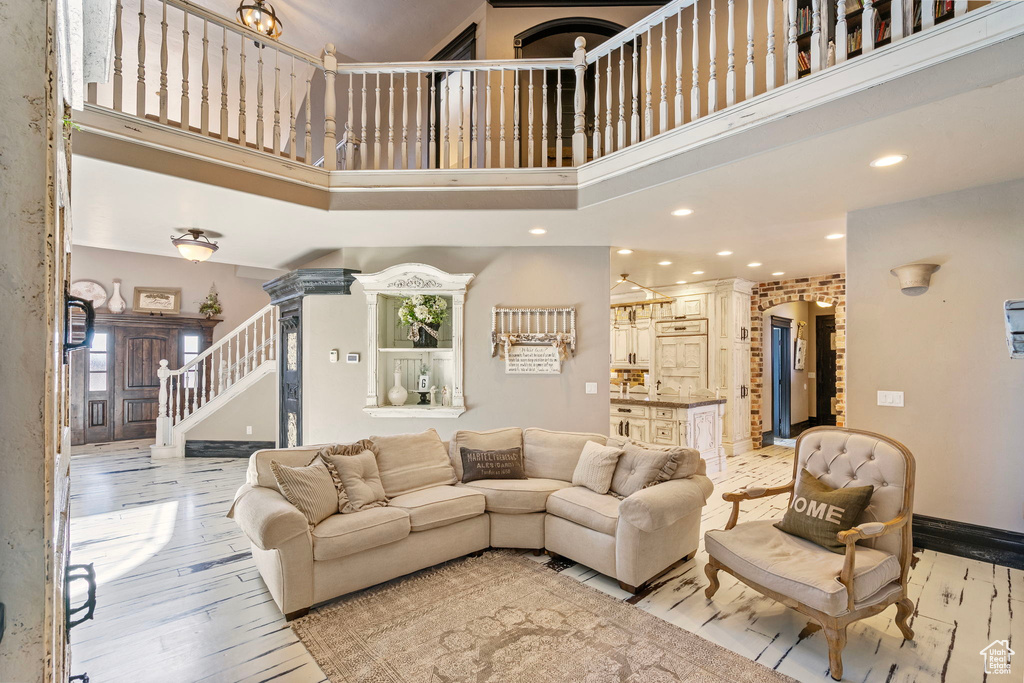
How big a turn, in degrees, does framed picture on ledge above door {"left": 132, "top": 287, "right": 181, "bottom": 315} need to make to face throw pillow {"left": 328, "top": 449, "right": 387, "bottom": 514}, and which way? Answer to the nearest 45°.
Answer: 0° — it already faces it

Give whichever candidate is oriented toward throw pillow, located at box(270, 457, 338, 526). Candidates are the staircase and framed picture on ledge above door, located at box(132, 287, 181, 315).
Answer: the framed picture on ledge above door

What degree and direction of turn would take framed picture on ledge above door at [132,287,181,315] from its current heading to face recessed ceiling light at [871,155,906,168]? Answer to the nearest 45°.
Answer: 0° — it already faces it

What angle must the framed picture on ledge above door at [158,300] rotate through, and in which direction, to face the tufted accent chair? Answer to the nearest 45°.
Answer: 0° — it already faces it

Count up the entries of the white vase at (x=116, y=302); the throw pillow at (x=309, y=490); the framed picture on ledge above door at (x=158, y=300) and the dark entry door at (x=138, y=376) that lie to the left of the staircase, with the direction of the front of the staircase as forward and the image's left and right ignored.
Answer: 1

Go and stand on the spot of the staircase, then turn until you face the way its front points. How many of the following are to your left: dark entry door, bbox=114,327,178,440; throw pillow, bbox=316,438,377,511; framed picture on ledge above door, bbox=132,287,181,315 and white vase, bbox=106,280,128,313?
1

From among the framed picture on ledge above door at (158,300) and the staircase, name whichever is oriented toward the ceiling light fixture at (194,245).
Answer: the framed picture on ledge above door

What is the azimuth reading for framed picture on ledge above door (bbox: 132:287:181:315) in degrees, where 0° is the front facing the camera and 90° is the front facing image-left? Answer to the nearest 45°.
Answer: approximately 0°

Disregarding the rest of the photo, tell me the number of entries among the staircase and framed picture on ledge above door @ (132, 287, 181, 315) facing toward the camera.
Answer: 1

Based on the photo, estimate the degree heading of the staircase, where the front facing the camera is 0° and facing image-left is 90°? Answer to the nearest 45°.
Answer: approximately 90°

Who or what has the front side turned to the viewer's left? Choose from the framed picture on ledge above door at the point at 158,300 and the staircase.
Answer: the staircase
